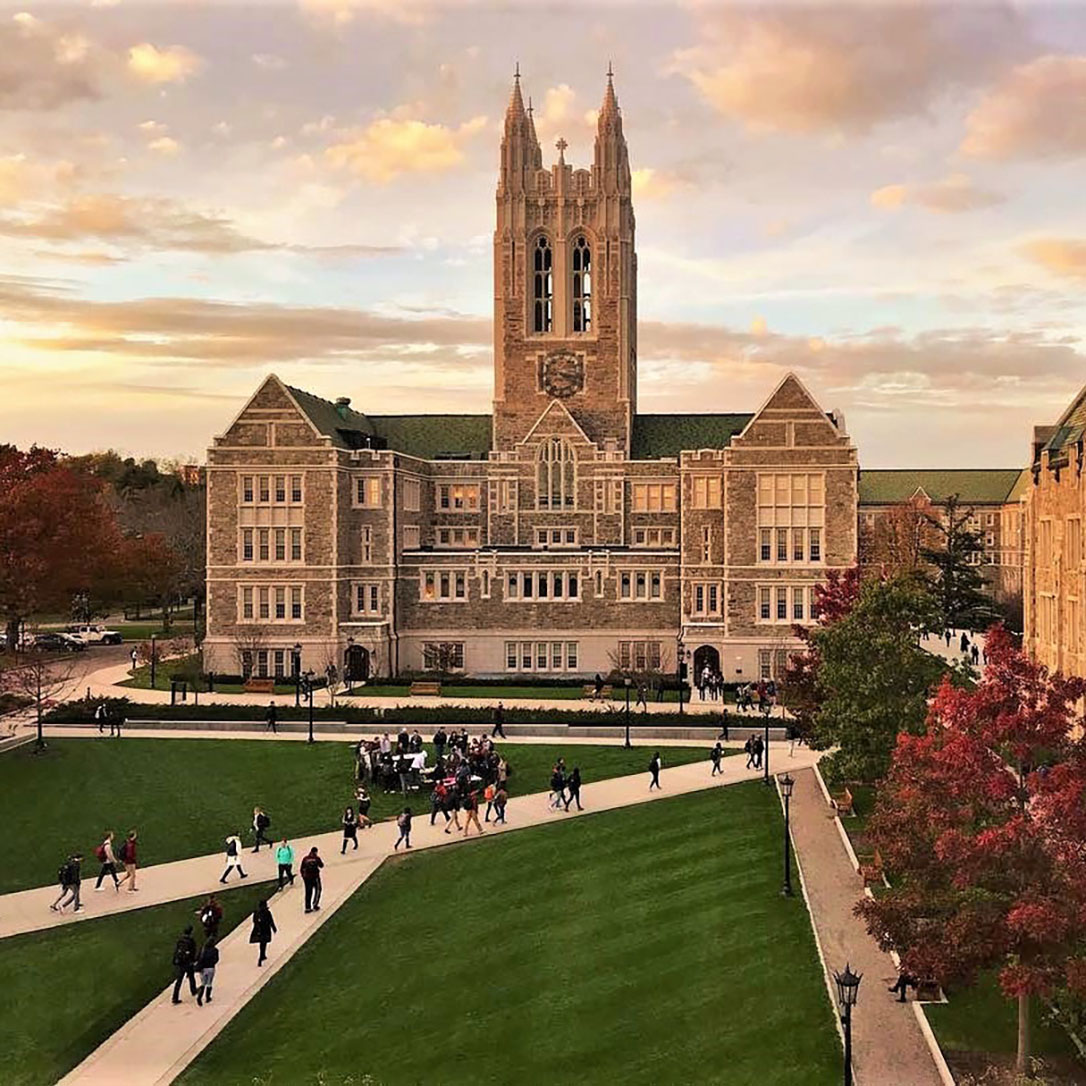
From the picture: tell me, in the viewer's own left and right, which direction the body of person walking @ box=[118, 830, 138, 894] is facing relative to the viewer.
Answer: facing to the right of the viewer

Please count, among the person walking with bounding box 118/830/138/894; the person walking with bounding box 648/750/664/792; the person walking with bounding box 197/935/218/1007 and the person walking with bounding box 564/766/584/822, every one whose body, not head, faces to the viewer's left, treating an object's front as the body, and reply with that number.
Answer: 0

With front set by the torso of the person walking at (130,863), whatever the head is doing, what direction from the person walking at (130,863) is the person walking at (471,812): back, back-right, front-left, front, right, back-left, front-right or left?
front

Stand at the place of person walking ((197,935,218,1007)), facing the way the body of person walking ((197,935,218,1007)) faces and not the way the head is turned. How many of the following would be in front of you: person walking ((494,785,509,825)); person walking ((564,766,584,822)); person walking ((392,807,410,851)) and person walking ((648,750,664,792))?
4
